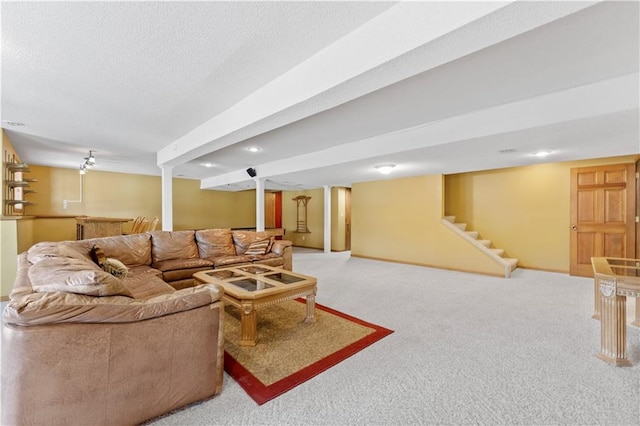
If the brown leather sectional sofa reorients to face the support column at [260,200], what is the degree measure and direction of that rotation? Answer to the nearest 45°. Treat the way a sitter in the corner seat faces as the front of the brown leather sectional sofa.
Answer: approximately 90° to its left

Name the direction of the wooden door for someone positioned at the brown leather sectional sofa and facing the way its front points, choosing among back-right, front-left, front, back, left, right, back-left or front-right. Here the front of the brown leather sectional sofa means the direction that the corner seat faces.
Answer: left

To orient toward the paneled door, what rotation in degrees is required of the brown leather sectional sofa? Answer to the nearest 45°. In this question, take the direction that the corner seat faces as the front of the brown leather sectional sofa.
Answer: approximately 45° to its left

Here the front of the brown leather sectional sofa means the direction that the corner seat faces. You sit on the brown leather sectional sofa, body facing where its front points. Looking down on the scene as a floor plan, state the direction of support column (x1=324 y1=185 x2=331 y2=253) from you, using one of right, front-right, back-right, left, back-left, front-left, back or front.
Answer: left

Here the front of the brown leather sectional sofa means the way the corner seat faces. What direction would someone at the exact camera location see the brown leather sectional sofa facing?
facing the viewer and to the right of the viewer
